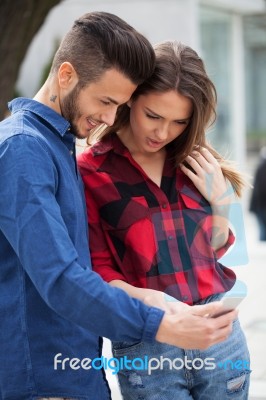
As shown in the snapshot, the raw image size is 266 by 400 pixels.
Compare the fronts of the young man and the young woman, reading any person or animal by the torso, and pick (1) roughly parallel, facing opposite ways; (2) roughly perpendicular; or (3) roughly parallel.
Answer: roughly perpendicular

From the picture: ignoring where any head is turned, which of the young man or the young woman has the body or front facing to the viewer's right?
the young man

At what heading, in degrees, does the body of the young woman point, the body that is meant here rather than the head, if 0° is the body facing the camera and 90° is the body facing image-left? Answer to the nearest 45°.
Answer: approximately 0°

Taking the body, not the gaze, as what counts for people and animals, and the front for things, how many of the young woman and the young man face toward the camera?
1

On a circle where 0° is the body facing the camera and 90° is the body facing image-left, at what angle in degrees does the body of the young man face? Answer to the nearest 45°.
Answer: approximately 270°
